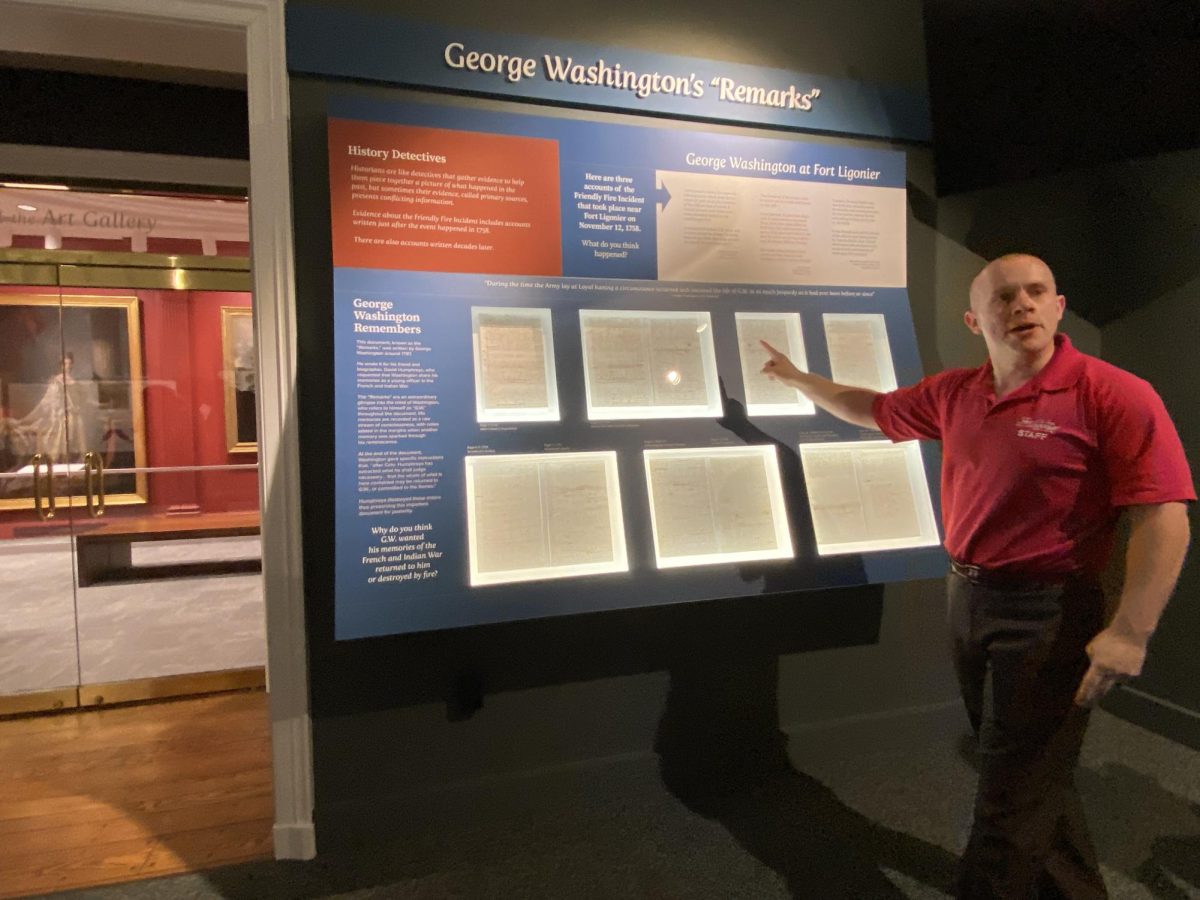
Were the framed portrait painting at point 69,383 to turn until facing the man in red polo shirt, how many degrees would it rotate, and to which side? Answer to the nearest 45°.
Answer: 0° — it already faces them

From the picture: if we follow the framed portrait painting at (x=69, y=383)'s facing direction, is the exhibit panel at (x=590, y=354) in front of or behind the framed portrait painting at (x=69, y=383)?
in front

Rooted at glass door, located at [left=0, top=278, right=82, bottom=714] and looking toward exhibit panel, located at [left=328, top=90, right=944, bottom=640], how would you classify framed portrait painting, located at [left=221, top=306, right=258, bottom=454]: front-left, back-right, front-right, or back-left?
back-left

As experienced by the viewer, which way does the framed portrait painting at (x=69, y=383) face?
facing the viewer

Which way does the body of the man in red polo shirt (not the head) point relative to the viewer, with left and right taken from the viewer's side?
facing the viewer and to the left of the viewer

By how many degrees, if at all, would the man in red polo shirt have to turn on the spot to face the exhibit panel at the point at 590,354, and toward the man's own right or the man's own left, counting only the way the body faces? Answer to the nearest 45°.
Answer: approximately 45° to the man's own right
